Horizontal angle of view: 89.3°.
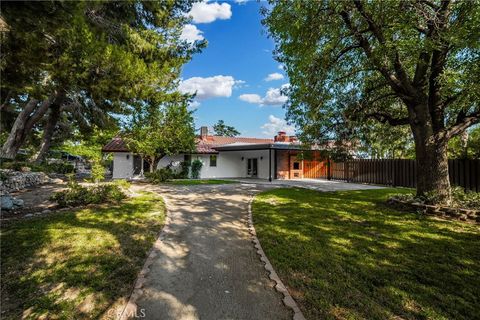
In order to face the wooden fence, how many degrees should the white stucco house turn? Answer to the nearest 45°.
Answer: approximately 45° to its left

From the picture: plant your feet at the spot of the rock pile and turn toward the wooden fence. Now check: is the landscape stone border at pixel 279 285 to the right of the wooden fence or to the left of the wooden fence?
right

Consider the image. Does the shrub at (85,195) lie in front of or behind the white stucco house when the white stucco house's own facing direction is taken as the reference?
in front

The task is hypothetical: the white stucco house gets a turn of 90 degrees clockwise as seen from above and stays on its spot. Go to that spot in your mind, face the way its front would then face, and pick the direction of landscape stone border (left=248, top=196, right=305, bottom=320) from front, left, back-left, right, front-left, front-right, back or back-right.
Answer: left

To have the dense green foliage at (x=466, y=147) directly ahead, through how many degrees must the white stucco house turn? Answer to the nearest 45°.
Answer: approximately 45° to its left

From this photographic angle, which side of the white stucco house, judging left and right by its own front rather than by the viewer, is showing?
front

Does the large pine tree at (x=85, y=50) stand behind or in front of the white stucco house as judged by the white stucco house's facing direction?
in front

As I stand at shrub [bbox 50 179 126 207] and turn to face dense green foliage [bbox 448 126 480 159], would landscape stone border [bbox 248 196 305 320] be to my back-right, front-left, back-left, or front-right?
front-right

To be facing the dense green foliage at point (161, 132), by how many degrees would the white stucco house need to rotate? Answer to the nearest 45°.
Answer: approximately 45° to its right
